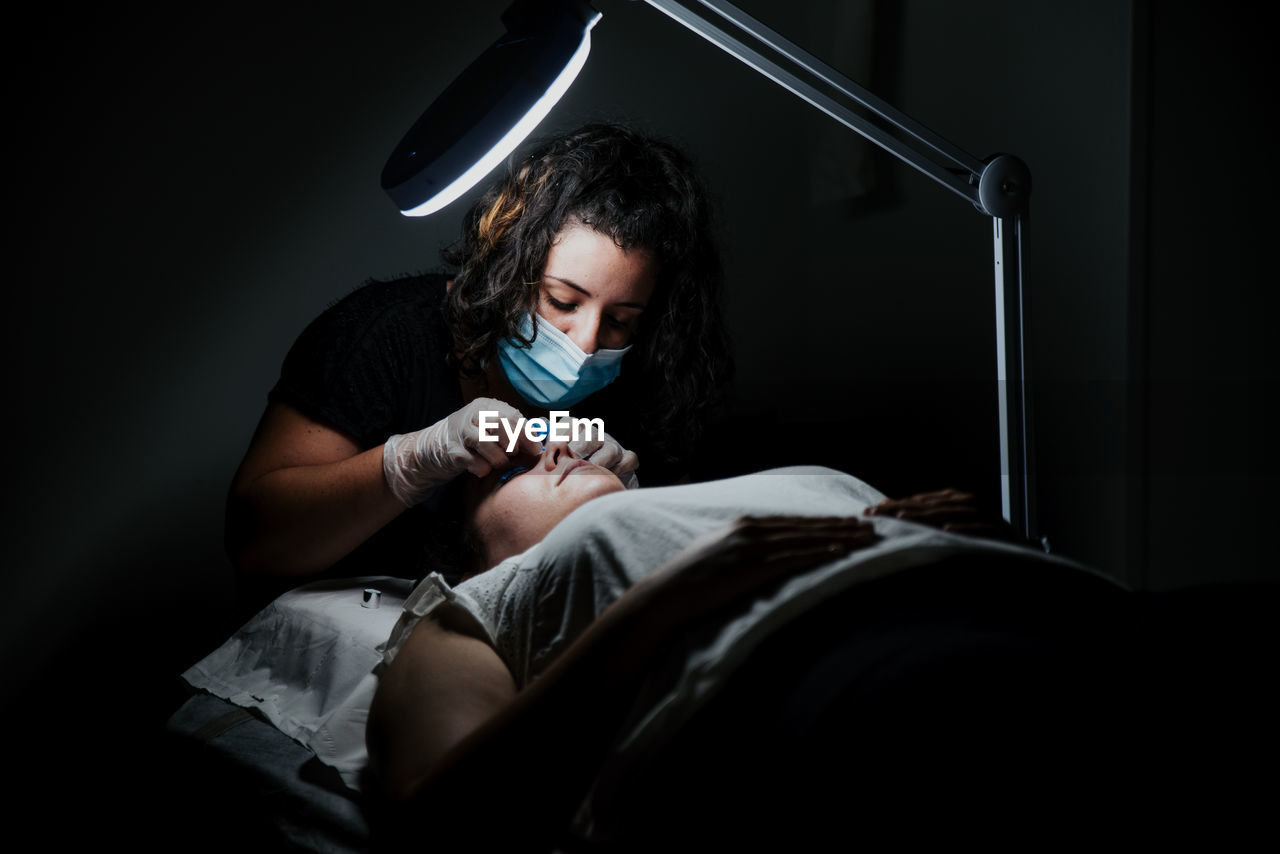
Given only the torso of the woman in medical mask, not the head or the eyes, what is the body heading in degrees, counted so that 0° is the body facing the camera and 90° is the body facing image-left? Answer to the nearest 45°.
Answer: approximately 315°

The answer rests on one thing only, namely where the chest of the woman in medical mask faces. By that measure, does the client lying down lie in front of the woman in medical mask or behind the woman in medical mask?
in front
